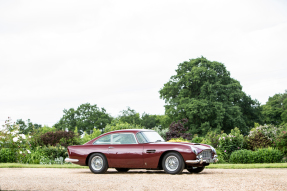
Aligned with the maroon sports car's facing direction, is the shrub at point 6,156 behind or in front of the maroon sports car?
behind

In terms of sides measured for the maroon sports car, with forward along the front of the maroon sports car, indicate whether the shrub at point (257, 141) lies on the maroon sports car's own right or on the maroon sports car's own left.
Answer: on the maroon sports car's own left

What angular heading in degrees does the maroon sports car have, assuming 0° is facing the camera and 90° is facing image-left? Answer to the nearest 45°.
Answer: approximately 315°

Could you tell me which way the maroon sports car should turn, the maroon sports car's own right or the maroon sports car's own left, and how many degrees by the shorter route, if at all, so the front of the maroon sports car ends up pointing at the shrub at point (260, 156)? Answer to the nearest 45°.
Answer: approximately 90° to the maroon sports car's own left

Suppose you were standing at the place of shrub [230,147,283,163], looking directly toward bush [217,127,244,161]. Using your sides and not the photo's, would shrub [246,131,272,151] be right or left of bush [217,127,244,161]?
right

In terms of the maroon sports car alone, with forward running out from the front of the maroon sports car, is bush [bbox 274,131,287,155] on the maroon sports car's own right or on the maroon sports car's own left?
on the maroon sports car's own left

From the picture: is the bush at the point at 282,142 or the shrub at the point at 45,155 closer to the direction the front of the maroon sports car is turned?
the bush

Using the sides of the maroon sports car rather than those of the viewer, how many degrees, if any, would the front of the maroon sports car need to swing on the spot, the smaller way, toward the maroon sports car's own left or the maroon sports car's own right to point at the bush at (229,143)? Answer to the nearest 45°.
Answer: approximately 90° to the maroon sports car's own left
